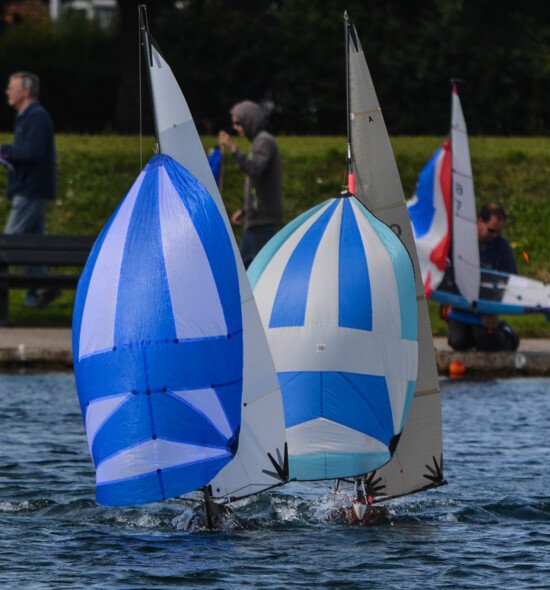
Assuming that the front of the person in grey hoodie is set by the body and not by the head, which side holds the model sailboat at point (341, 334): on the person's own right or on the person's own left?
on the person's own left

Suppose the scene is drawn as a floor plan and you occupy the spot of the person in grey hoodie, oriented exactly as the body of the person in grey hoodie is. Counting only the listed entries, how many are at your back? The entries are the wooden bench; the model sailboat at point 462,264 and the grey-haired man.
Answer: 1

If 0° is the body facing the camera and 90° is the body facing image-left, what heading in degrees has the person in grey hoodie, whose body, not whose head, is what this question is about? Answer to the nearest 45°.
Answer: approximately 90°

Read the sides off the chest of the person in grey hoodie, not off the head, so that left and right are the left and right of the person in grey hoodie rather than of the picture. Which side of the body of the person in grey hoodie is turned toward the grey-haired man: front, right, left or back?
front
